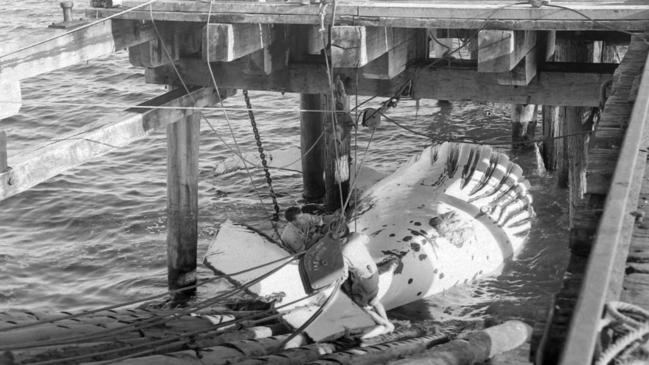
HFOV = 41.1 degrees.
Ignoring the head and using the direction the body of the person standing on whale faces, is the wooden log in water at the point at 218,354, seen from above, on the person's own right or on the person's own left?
on the person's own left

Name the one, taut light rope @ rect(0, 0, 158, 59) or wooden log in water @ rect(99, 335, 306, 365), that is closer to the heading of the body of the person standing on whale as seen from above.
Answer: the taut light rope

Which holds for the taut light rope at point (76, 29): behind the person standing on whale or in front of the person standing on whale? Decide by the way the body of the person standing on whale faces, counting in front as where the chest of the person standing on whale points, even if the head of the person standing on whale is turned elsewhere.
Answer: in front

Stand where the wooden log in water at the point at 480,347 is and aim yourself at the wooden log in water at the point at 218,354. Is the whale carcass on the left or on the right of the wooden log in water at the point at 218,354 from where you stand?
right

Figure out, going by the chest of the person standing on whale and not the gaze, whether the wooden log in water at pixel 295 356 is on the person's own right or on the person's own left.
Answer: on the person's own left
